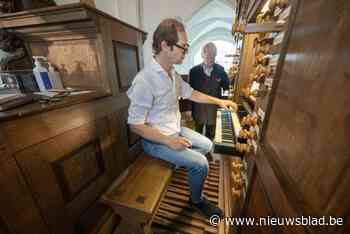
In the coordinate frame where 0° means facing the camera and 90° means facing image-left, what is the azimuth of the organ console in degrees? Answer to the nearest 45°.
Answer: approximately 90°

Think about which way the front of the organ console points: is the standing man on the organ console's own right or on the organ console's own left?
on the organ console's own right

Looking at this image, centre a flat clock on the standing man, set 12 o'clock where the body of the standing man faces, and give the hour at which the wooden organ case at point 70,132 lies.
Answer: The wooden organ case is roughly at 1 o'clock from the standing man.

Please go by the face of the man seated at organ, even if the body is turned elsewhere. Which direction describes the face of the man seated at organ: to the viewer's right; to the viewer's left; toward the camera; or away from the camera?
to the viewer's right

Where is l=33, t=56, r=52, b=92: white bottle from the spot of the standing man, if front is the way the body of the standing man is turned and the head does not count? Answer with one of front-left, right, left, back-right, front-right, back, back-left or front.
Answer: front-right

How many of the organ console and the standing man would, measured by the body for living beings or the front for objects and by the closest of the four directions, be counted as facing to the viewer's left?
1

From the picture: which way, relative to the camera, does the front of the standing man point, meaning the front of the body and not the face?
toward the camera

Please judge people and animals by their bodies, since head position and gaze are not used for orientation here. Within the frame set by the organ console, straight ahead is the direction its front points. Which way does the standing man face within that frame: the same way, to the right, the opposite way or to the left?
to the left

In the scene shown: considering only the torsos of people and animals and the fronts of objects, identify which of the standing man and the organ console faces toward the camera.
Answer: the standing man

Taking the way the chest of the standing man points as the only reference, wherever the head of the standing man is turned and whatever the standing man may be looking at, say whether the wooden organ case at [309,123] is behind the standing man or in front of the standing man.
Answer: in front
